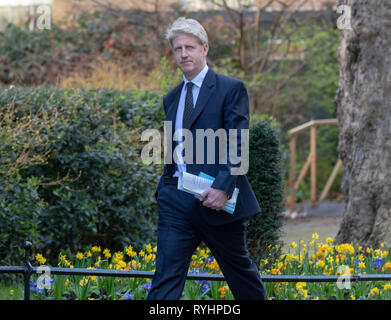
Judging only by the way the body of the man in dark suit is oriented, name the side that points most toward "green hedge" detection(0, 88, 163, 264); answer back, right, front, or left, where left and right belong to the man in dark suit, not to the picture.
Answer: right

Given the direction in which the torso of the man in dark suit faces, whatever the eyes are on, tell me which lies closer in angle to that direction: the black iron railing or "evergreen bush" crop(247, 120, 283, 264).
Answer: the black iron railing

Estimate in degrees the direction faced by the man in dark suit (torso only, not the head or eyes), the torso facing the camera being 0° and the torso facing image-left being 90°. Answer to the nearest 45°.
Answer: approximately 45°

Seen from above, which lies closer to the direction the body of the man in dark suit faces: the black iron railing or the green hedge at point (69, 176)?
the black iron railing

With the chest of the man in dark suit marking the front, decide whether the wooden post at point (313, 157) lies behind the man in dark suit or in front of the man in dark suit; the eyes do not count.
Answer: behind

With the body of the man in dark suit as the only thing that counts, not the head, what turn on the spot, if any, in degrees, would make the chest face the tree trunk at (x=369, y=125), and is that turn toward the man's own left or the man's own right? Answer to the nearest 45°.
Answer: approximately 180°
